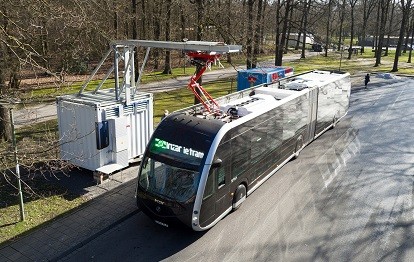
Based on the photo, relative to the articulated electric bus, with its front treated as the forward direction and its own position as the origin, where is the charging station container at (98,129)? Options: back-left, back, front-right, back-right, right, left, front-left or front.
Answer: right

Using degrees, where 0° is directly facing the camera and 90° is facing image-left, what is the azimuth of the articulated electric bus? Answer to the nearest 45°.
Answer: approximately 45°
